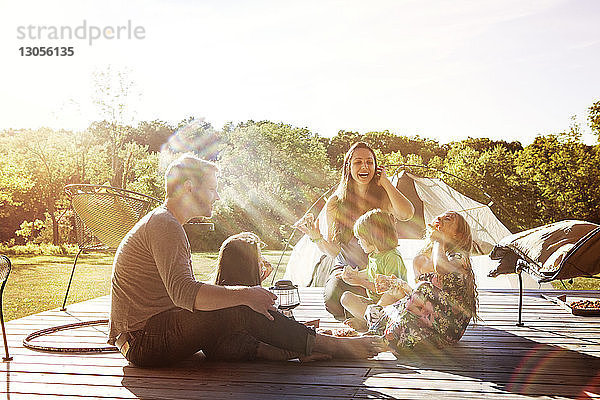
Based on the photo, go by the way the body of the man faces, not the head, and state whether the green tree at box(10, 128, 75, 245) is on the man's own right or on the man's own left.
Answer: on the man's own left

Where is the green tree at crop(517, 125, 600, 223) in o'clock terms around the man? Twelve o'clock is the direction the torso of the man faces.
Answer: The green tree is roughly at 10 o'clock from the man.

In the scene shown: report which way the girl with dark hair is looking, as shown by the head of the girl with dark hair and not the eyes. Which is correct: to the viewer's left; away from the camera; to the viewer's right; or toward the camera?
away from the camera

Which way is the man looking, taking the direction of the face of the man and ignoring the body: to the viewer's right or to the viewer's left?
to the viewer's right

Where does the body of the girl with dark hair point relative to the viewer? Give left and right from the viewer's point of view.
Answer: facing away from the viewer and to the right of the viewer

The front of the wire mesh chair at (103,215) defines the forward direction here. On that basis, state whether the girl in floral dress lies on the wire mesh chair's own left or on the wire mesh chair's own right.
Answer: on the wire mesh chair's own right

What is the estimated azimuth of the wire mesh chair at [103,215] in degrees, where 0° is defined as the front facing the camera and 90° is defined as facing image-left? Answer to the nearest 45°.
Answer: approximately 225°

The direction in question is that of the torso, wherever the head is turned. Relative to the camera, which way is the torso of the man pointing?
to the viewer's right

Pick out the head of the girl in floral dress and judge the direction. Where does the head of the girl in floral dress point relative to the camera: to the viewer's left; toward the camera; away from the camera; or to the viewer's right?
to the viewer's left
